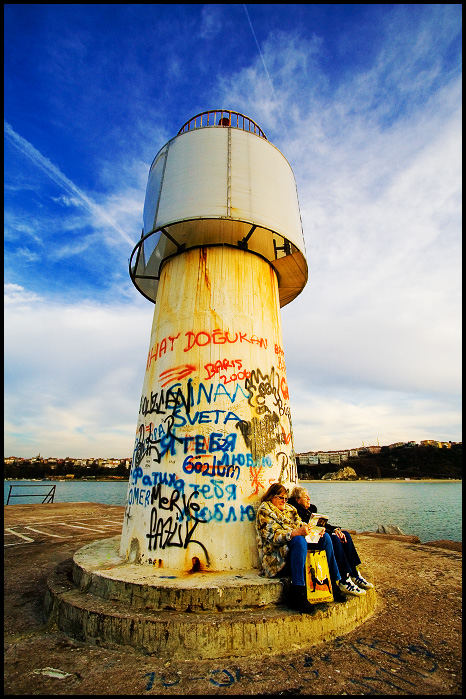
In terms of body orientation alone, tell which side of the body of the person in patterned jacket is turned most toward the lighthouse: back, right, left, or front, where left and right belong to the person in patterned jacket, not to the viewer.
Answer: back

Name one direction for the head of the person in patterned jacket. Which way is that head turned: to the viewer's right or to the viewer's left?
to the viewer's right
